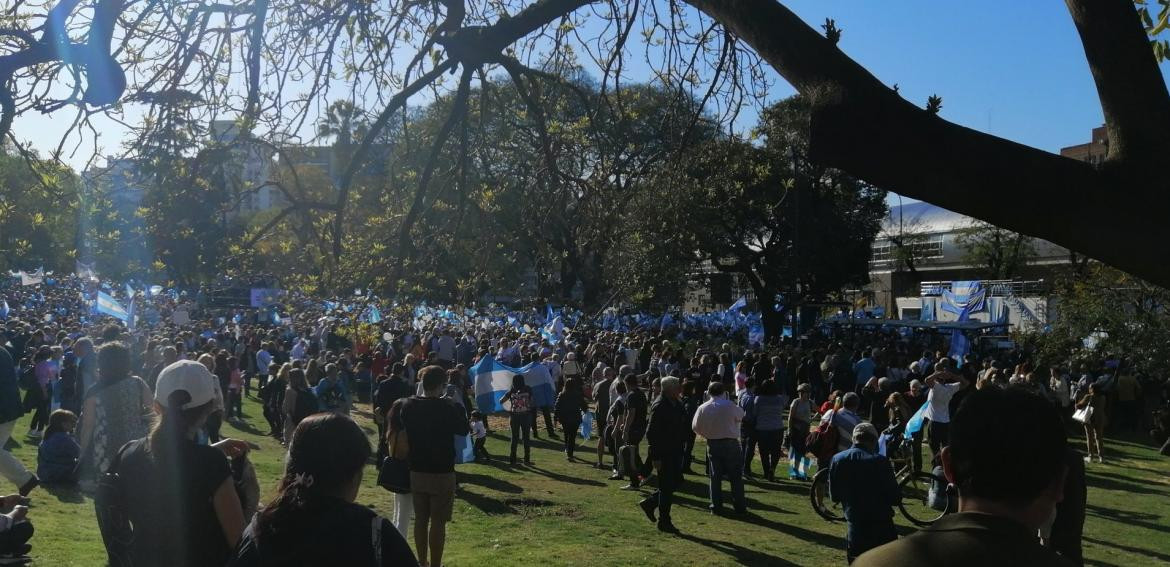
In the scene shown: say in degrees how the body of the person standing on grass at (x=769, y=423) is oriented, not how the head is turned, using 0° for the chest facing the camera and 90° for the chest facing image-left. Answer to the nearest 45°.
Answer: approximately 180°

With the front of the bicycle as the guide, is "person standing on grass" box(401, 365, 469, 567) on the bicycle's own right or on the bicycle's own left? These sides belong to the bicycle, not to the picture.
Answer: on the bicycle's own right

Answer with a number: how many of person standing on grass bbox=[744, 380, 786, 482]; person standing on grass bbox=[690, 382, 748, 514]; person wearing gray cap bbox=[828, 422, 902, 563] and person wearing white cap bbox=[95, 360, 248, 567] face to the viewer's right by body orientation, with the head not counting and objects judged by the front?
0

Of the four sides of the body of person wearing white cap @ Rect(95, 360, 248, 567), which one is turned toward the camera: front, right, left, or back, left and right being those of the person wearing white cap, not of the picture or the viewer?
back

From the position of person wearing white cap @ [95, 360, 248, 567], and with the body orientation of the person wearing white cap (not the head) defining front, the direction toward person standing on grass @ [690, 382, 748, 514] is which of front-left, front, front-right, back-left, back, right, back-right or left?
front-right

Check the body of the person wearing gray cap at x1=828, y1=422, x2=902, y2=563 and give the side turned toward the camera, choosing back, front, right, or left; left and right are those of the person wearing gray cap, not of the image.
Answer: back

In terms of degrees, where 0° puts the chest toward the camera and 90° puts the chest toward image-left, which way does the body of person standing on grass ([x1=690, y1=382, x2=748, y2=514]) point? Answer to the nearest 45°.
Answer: approximately 180°

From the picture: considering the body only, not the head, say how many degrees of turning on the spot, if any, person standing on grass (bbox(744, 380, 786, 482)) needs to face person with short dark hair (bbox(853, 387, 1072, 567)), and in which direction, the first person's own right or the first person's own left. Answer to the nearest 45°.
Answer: approximately 180°
